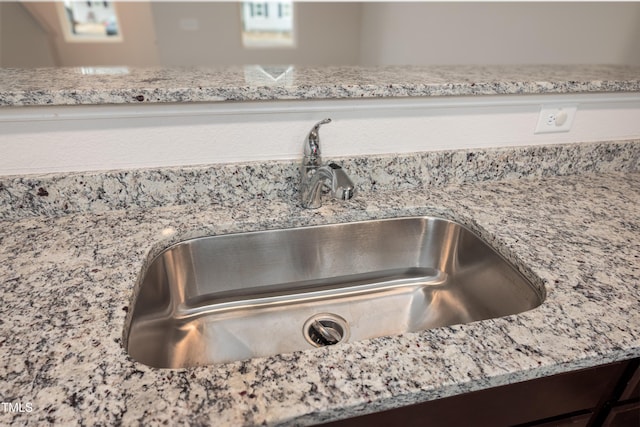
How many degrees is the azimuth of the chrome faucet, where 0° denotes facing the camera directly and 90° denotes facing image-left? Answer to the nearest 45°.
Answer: approximately 315°

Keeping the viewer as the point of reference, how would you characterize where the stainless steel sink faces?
facing the viewer

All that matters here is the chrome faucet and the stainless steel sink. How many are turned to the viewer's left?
0
